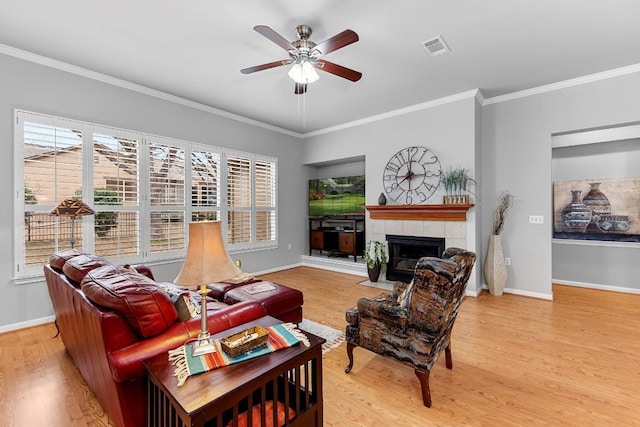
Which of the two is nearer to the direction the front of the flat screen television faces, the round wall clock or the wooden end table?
the wooden end table

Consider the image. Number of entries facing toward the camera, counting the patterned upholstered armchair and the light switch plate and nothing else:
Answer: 1

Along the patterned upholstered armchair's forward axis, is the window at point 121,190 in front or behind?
in front

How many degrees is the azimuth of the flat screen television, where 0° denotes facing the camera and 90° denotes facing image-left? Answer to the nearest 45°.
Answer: approximately 45°

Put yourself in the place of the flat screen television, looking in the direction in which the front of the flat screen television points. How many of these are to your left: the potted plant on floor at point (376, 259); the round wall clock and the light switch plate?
3

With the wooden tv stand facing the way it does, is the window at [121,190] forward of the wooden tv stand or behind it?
forward

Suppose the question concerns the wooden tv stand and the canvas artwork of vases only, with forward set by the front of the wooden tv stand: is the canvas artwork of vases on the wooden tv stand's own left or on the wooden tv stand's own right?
on the wooden tv stand's own left

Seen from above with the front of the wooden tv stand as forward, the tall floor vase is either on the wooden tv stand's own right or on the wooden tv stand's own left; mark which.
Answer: on the wooden tv stand's own left

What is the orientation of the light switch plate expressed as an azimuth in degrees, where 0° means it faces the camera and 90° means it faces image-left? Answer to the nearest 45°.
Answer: approximately 0°

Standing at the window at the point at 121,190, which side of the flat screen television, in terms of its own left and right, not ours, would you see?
front

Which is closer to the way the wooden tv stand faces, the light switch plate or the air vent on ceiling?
the air vent on ceiling

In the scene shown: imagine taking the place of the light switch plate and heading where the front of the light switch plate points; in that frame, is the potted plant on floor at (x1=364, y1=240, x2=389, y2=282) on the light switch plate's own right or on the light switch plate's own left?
on the light switch plate's own right

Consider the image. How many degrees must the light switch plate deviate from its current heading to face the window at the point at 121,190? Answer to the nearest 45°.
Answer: approximately 45° to its right
